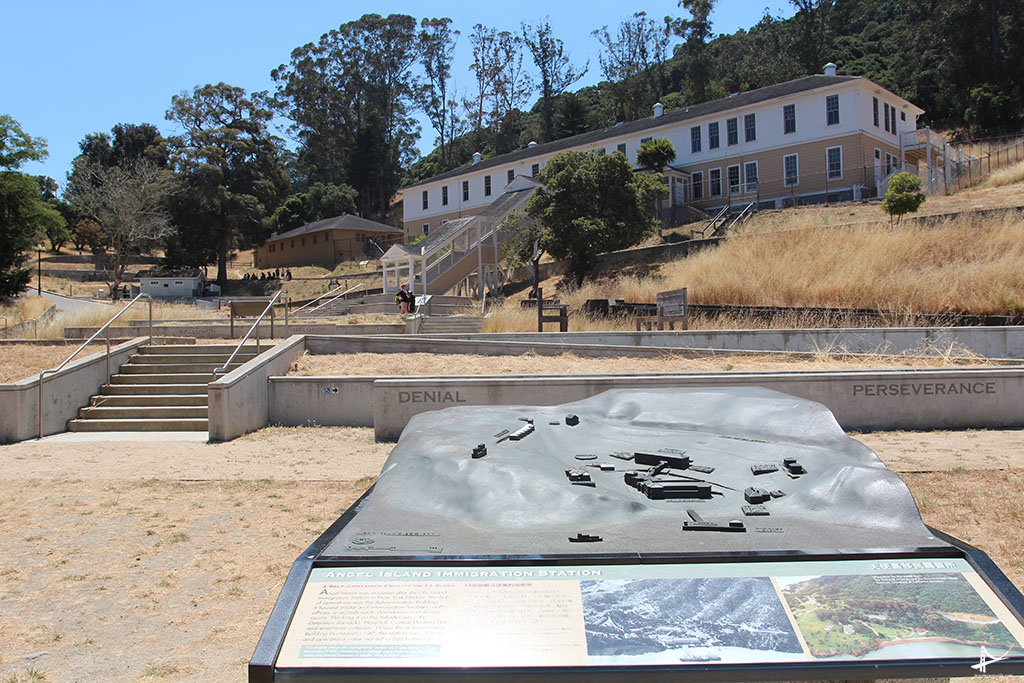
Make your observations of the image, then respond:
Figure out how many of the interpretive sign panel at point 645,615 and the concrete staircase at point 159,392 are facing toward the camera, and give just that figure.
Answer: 2

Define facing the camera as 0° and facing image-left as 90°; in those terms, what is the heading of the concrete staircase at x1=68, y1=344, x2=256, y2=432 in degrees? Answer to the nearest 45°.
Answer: approximately 0°

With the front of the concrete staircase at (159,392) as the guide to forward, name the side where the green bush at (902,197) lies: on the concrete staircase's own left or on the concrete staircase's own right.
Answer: on the concrete staircase's own left

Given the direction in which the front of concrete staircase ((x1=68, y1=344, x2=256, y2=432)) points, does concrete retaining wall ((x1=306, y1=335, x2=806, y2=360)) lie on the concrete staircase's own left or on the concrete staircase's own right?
on the concrete staircase's own left

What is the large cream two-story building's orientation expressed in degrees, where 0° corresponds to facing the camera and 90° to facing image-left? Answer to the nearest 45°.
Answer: approximately 45°

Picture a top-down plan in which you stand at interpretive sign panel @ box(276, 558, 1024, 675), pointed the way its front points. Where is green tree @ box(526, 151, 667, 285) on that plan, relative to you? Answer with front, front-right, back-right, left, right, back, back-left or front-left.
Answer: back

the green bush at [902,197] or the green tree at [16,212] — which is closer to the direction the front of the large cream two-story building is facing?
the green tree

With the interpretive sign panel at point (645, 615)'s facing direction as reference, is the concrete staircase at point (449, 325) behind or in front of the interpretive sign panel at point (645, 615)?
behind

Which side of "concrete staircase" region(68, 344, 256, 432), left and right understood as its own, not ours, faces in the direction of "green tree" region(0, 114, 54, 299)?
back
